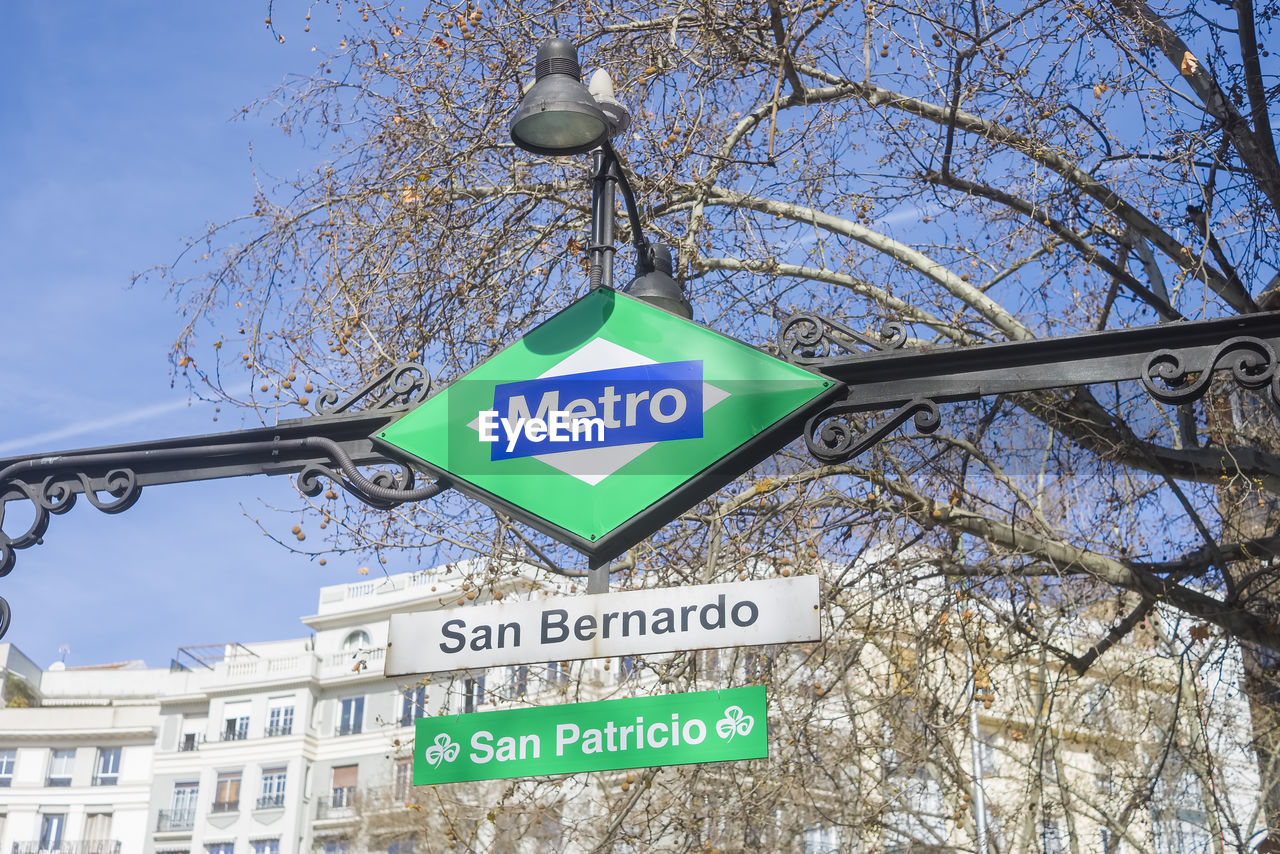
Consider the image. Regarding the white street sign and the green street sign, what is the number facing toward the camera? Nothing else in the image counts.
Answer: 2

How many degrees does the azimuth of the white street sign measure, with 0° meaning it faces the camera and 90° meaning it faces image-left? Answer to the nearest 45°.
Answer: approximately 0°
